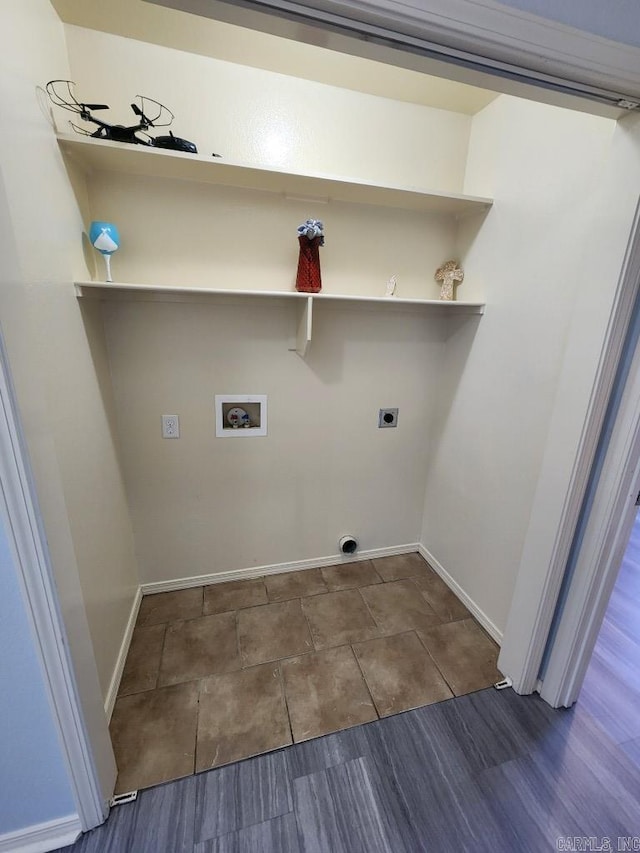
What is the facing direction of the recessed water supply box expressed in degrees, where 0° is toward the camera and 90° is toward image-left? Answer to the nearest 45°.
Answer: approximately 0°

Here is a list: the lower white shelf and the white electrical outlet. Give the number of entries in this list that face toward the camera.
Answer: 2

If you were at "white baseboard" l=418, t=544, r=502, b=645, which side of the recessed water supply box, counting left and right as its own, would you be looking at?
left
